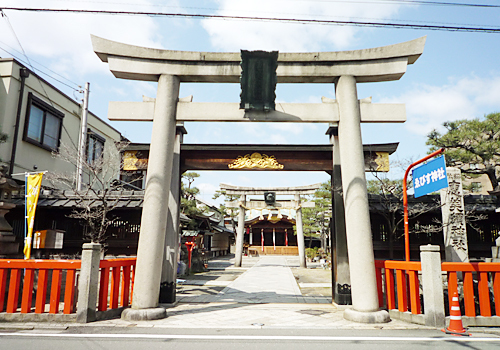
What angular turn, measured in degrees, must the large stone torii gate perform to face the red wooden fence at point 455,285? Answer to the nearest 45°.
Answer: approximately 90° to its left

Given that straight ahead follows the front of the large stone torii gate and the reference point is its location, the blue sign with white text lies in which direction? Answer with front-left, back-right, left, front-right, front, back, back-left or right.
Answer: left

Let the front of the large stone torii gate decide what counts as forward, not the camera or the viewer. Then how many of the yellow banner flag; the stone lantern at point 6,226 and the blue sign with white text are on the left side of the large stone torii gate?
1

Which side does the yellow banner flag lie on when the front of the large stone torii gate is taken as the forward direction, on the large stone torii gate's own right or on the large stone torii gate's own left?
on the large stone torii gate's own right

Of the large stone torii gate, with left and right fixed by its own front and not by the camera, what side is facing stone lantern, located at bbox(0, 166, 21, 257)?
right

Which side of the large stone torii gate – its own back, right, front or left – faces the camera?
front
